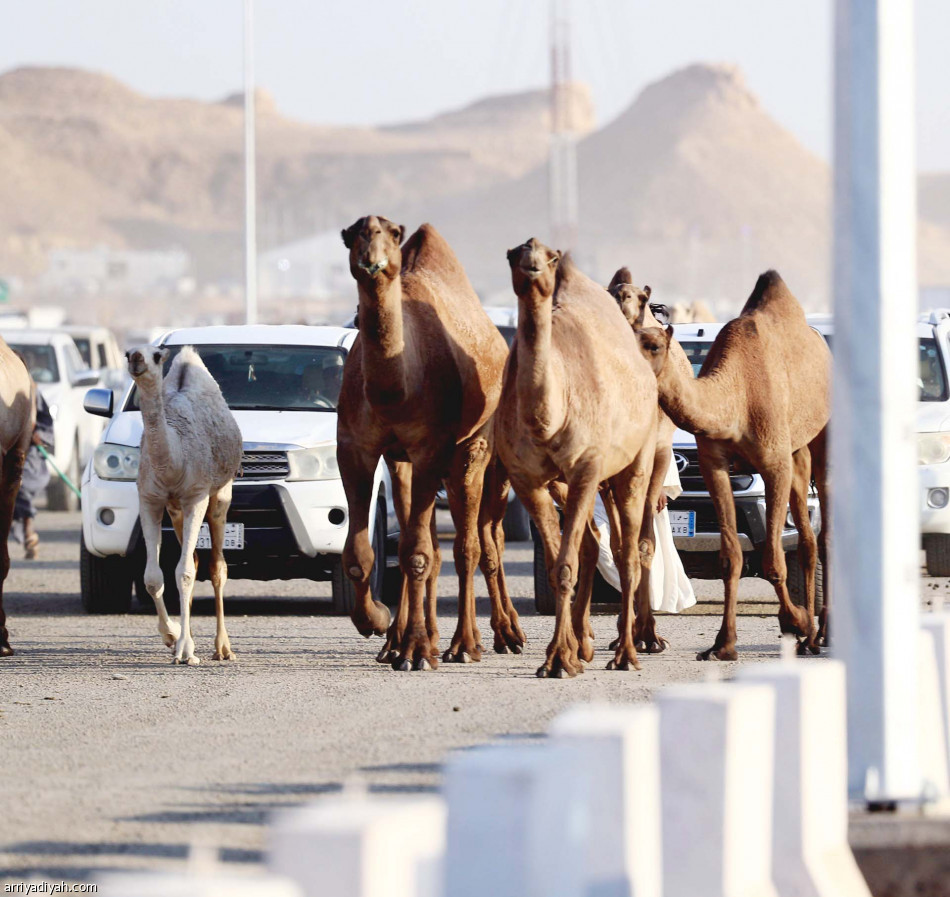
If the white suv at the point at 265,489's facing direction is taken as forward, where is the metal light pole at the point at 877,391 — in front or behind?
in front

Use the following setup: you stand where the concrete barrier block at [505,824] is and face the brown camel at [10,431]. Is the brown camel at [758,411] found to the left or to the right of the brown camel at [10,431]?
right

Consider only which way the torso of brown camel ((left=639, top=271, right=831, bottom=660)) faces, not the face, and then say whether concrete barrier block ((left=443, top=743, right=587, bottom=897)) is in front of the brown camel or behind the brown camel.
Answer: in front

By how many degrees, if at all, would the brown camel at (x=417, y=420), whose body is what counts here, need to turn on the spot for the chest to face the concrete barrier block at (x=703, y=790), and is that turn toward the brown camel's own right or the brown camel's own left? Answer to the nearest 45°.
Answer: approximately 45° to the brown camel's own left

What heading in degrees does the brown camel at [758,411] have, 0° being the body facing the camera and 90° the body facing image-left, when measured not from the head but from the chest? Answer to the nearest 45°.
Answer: approximately 45°

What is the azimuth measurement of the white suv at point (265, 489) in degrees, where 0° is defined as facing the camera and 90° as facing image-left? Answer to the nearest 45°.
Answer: approximately 0°

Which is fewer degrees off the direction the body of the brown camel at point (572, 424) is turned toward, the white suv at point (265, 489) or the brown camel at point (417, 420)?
the brown camel

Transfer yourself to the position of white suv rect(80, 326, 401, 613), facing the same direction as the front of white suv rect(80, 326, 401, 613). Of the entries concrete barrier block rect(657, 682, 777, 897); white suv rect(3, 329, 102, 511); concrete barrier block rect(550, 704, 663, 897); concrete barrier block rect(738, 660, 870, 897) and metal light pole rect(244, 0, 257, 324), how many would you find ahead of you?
3

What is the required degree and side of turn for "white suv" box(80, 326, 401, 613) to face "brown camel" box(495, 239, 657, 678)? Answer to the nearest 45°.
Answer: approximately 45° to its left

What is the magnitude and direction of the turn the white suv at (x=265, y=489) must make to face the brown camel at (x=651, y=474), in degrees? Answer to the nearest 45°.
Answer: approximately 45° to its left

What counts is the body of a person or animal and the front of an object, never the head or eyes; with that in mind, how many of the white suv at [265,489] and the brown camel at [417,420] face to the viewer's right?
0
